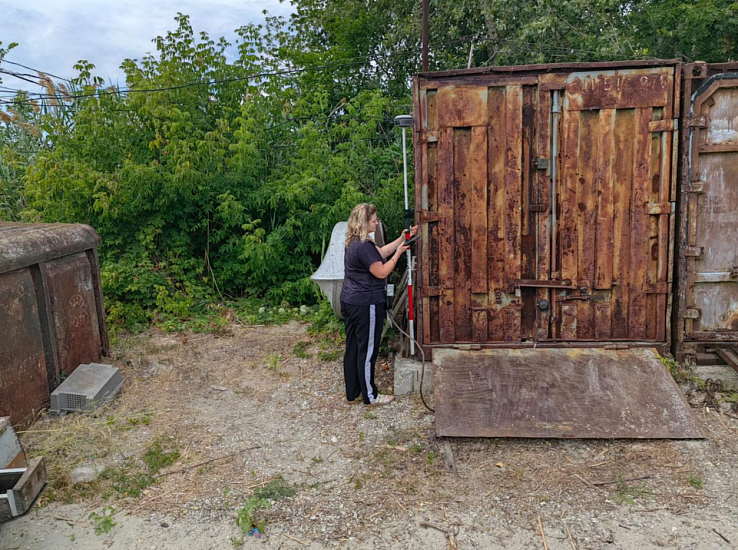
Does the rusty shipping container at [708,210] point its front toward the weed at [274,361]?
no

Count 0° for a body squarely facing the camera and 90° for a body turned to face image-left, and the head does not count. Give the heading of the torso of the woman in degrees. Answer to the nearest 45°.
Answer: approximately 270°

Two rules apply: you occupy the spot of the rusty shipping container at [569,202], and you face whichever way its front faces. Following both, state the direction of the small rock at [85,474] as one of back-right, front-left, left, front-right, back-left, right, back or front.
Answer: front-right

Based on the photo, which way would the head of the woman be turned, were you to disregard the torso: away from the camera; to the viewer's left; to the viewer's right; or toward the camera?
to the viewer's right

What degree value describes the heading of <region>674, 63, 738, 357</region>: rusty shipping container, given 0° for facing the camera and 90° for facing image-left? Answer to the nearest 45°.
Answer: approximately 0°

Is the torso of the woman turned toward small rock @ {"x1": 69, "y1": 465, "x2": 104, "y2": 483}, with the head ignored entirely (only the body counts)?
no

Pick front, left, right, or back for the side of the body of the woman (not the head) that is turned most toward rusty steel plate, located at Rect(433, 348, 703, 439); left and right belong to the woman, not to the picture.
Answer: front

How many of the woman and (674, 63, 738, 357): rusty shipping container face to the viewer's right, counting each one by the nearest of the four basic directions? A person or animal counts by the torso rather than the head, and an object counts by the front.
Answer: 1

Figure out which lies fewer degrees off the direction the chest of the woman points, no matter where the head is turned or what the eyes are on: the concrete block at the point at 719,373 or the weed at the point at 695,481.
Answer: the concrete block

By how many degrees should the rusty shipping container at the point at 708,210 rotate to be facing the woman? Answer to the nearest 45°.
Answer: approximately 45° to its right

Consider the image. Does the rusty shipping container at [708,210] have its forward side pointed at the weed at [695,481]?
yes

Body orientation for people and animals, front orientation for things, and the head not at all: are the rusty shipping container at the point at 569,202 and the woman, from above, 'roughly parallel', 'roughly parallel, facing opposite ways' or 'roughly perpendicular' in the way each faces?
roughly perpendicular

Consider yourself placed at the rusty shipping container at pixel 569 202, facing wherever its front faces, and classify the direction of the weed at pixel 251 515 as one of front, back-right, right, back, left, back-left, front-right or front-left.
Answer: front-right

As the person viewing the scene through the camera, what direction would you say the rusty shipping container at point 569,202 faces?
facing the viewer
